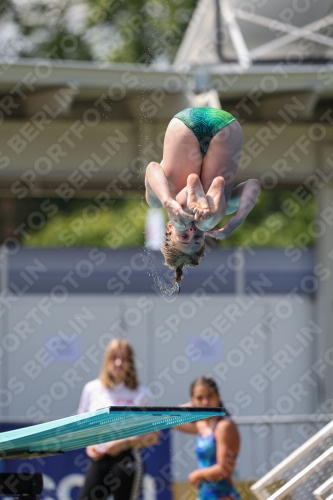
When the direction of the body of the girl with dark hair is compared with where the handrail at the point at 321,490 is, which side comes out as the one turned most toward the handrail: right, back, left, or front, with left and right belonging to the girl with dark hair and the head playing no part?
left

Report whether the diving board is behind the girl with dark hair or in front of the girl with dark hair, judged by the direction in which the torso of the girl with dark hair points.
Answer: in front

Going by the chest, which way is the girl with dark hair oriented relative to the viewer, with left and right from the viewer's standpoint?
facing the viewer and to the left of the viewer

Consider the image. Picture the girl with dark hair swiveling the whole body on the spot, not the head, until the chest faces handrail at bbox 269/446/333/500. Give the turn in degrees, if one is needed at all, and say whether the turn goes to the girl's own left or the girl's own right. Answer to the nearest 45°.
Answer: approximately 90° to the girl's own left
